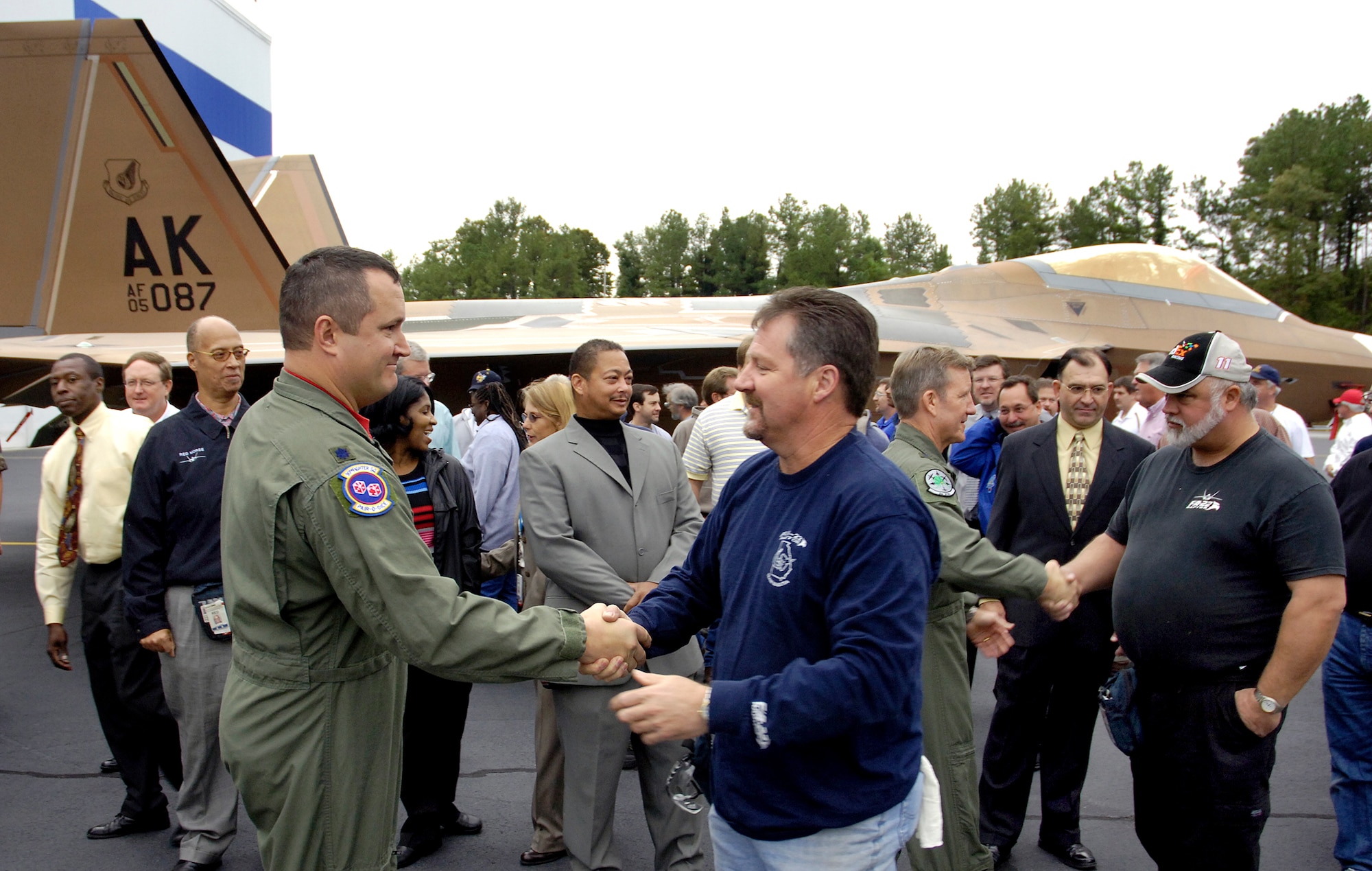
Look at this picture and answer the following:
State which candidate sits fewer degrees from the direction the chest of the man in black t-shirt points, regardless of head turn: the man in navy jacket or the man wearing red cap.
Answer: the man in navy jacket

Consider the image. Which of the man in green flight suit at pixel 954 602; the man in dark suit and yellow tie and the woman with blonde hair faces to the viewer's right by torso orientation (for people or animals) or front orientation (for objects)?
the man in green flight suit

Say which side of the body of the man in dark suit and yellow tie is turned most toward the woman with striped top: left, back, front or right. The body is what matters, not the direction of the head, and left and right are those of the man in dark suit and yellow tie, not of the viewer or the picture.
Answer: right

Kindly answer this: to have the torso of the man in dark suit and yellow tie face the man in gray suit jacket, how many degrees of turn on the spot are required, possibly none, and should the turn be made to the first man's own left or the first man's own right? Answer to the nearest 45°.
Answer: approximately 45° to the first man's own right

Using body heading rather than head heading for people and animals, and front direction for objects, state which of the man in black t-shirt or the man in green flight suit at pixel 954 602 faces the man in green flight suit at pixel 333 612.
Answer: the man in black t-shirt

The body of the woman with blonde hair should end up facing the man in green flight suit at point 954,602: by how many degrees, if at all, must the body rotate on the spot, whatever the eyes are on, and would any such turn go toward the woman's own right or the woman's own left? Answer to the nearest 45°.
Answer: approximately 135° to the woman's own left

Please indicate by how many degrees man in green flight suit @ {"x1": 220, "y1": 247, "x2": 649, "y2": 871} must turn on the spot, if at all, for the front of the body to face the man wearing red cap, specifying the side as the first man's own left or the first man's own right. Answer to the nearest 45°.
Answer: approximately 45° to the first man's own left

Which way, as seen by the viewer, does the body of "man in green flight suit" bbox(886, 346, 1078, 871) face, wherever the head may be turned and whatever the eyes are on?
to the viewer's right

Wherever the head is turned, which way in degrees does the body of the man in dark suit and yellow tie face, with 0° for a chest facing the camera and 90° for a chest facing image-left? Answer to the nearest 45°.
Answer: approximately 0°

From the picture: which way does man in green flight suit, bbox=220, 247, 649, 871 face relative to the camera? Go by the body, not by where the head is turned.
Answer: to the viewer's right

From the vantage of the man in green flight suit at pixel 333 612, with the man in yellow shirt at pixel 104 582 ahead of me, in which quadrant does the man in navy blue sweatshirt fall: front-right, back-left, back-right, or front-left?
back-right
